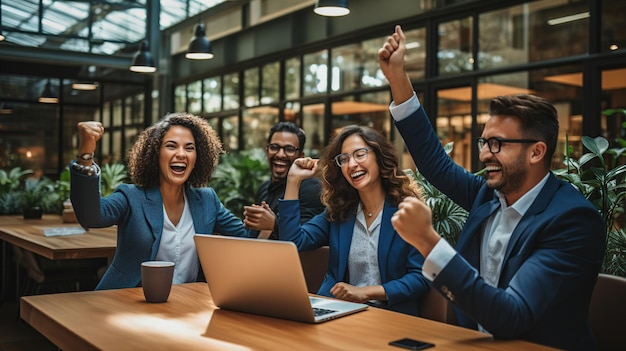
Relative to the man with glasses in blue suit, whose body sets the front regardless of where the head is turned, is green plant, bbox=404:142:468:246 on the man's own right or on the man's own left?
on the man's own right

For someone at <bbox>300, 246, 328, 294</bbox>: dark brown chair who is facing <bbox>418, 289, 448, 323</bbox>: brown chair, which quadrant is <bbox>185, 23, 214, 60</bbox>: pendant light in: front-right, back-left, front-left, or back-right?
back-left

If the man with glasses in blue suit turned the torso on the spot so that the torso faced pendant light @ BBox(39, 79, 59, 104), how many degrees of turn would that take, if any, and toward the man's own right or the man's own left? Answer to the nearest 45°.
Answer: approximately 90° to the man's own right
